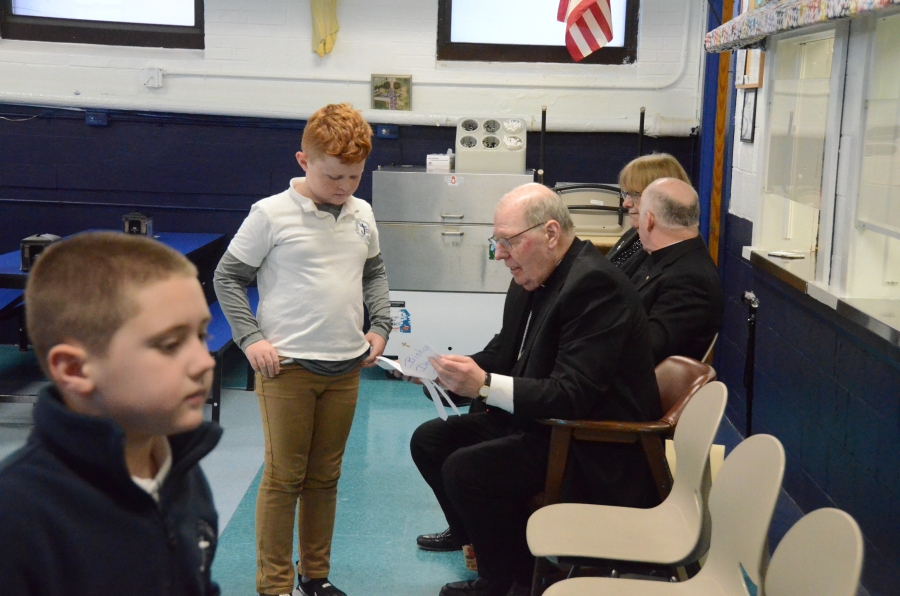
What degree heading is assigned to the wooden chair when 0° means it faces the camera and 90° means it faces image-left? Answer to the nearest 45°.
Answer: approximately 90°

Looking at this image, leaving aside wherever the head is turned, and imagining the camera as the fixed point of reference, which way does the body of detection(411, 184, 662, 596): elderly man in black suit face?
to the viewer's left

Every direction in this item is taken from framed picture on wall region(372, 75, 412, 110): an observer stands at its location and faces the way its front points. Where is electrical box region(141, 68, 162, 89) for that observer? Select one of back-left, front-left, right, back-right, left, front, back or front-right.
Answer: right

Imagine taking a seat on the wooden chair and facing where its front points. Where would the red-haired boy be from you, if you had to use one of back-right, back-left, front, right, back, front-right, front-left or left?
front

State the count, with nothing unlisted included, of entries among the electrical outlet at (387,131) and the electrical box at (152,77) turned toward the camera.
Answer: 2

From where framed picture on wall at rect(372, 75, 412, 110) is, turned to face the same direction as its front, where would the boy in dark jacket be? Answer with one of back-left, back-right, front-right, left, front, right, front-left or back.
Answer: front

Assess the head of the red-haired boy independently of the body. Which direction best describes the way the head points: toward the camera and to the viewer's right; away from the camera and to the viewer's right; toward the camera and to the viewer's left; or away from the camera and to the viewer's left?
toward the camera and to the viewer's right

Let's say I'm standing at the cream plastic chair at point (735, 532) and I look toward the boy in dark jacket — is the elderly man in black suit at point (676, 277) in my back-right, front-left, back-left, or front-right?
back-right

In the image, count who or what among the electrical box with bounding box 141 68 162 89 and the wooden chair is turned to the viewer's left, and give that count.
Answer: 1

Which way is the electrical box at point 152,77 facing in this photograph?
toward the camera

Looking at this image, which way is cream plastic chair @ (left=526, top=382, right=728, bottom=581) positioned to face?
to the viewer's left

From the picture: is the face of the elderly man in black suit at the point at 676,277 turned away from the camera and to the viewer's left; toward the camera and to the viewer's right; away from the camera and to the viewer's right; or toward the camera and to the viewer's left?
away from the camera and to the viewer's left

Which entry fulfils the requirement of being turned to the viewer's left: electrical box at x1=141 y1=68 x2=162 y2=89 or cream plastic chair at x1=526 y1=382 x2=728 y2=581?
the cream plastic chair
